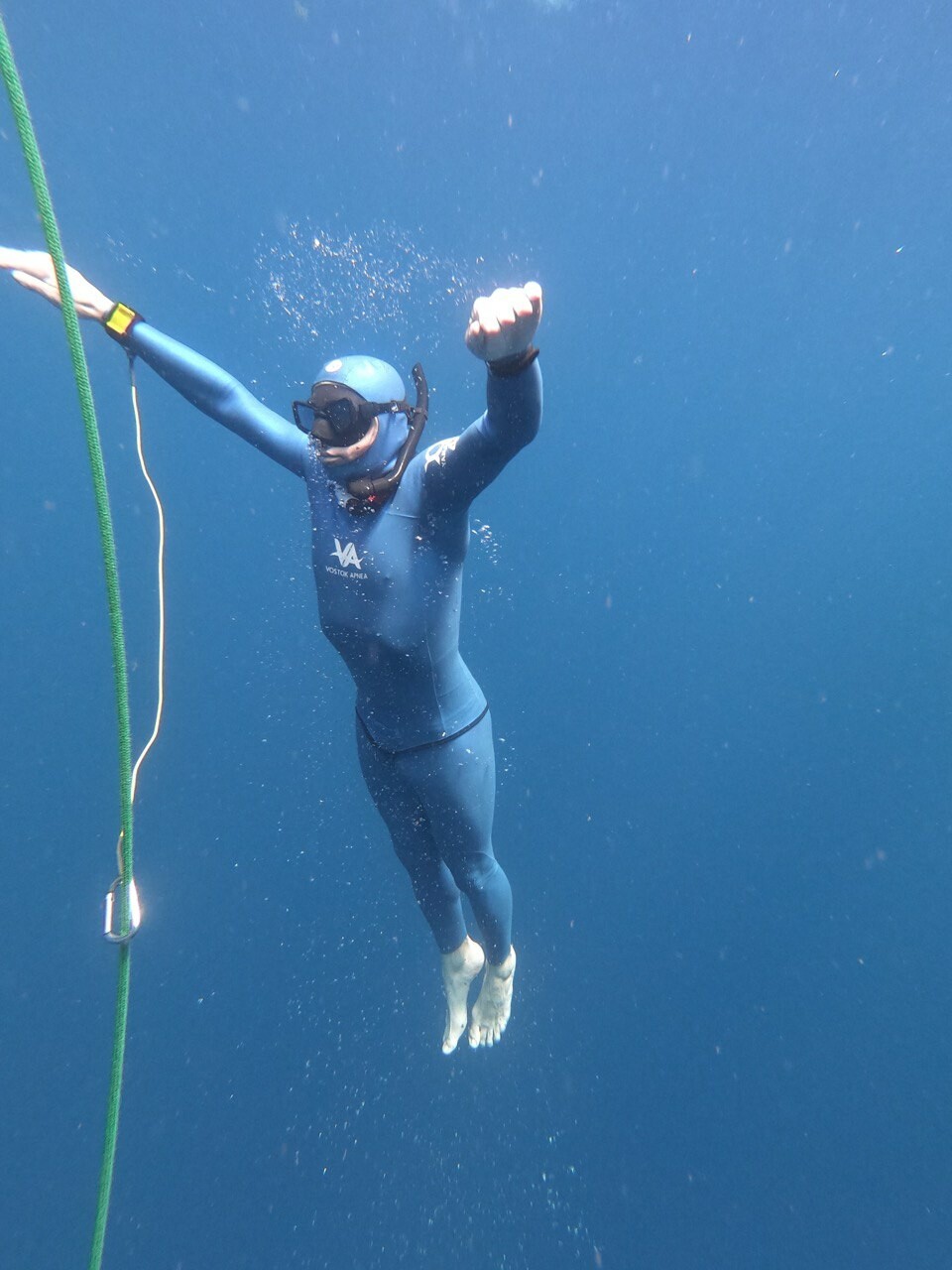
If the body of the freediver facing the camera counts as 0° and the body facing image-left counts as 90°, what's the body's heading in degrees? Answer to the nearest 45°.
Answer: approximately 45°
